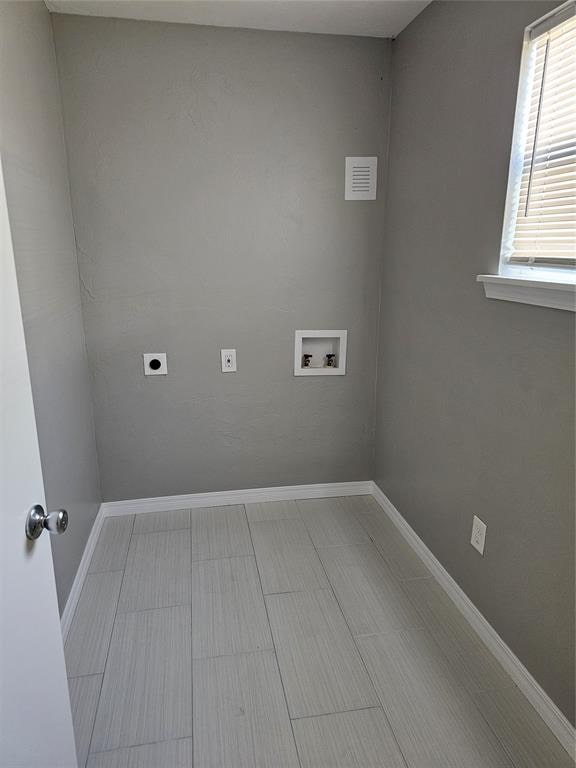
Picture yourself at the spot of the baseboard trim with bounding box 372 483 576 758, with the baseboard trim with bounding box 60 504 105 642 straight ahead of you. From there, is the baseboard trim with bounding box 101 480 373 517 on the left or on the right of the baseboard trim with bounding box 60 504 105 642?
right

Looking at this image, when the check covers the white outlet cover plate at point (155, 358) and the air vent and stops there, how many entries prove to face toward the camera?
2

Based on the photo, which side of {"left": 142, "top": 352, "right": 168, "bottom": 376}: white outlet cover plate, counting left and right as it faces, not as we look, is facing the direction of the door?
front

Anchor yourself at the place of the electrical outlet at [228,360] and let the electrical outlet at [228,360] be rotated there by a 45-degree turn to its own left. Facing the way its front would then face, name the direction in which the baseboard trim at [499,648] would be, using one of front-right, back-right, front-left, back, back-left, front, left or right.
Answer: front

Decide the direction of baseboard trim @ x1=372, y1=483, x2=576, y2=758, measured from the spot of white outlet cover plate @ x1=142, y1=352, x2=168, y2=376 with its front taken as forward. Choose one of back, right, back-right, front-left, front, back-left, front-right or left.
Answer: front-left

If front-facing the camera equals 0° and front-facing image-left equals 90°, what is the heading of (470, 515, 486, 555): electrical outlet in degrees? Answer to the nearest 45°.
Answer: approximately 45°

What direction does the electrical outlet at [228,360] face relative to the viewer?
toward the camera

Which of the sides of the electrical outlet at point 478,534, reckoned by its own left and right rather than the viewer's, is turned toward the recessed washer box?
right

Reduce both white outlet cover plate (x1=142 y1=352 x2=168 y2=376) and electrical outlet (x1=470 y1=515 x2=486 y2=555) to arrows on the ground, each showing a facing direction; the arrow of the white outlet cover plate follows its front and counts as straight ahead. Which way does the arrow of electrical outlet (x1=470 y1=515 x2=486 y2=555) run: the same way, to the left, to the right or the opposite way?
to the right

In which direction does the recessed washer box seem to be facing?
toward the camera
